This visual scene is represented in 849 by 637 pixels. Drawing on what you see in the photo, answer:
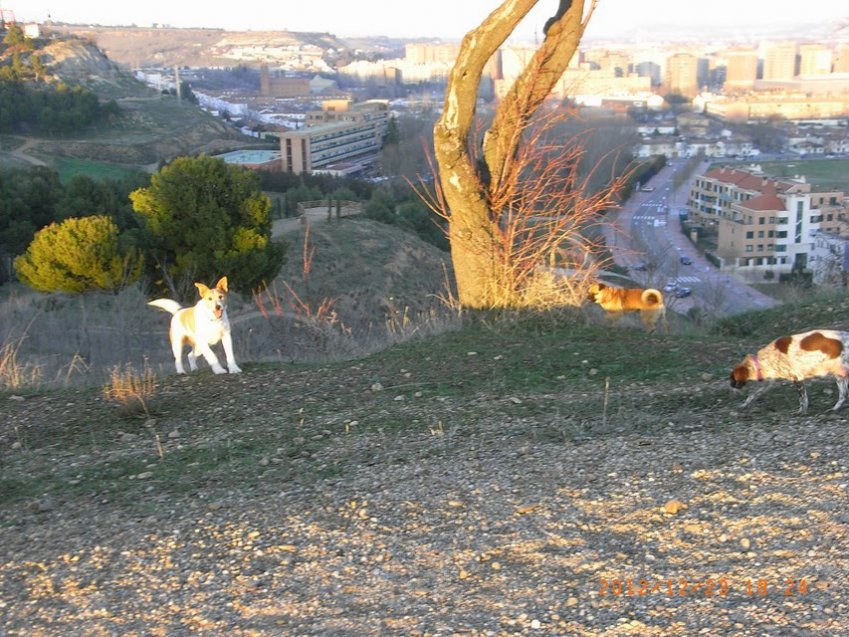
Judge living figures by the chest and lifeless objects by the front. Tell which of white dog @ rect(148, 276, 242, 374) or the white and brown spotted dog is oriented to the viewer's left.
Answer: the white and brown spotted dog

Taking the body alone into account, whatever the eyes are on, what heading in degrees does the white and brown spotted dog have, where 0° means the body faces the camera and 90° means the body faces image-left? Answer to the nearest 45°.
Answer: approximately 90°

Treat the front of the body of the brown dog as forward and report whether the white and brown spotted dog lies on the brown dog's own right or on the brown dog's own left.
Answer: on the brown dog's own left

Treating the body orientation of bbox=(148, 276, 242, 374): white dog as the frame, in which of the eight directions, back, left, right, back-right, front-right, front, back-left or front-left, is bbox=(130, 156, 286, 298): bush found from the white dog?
back-left

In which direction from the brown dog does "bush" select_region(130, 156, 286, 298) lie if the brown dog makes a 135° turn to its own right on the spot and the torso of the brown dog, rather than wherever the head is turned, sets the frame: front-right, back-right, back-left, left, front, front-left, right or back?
left

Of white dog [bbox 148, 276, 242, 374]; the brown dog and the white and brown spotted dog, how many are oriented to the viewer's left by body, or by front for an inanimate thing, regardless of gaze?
2

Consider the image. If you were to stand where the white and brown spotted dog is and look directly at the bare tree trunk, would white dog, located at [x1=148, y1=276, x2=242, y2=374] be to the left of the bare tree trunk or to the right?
left

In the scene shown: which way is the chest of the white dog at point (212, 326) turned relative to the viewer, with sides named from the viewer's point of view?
facing the viewer and to the right of the viewer

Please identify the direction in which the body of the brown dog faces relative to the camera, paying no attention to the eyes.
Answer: to the viewer's left

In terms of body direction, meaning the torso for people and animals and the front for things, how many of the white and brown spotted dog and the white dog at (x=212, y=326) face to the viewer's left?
1

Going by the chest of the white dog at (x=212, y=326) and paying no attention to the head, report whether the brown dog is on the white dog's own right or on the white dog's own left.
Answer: on the white dog's own left

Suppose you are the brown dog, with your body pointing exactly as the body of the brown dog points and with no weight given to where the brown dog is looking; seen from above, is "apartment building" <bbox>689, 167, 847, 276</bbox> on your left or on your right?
on your right

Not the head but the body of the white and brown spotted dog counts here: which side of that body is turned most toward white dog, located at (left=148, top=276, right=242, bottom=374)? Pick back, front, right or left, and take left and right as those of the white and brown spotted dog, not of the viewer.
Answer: front

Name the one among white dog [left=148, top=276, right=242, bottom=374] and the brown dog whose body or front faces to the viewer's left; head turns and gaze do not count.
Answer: the brown dog

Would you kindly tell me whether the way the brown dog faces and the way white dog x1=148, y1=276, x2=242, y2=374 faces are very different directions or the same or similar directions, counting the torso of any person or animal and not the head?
very different directions
